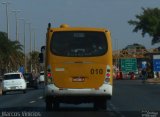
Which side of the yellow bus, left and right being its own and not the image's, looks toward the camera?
back
